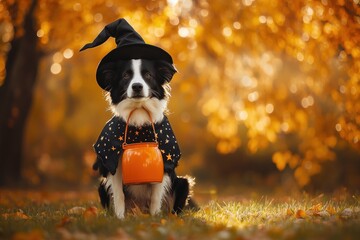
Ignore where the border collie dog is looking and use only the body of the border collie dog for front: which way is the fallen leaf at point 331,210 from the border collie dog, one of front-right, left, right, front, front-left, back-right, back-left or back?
left

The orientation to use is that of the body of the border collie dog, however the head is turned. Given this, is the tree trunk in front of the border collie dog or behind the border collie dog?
behind

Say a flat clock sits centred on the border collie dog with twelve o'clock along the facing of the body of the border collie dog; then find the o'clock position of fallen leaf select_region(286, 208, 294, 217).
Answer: The fallen leaf is roughly at 9 o'clock from the border collie dog.

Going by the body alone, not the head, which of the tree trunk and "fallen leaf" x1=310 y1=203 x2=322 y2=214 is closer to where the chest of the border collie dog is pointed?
the fallen leaf

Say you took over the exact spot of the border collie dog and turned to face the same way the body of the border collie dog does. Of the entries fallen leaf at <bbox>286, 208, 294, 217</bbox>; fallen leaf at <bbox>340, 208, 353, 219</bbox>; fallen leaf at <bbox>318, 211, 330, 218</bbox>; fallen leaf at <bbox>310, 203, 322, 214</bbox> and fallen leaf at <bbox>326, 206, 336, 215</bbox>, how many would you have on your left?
5

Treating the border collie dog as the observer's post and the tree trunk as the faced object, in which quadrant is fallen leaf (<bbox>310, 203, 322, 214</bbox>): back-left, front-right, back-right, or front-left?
back-right

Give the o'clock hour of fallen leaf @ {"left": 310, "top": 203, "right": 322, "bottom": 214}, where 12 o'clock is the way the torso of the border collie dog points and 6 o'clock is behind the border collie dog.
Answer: The fallen leaf is roughly at 9 o'clock from the border collie dog.

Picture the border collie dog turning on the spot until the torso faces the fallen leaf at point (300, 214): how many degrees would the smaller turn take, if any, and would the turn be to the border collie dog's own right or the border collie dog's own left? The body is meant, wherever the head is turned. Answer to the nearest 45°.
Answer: approximately 90° to the border collie dog's own left

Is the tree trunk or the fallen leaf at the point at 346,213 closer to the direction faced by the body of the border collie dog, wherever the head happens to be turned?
the fallen leaf

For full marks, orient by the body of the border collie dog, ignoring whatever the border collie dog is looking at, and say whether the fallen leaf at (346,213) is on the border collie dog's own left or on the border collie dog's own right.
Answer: on the border collie dog's own left

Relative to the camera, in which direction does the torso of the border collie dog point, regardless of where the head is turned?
toward the camera
